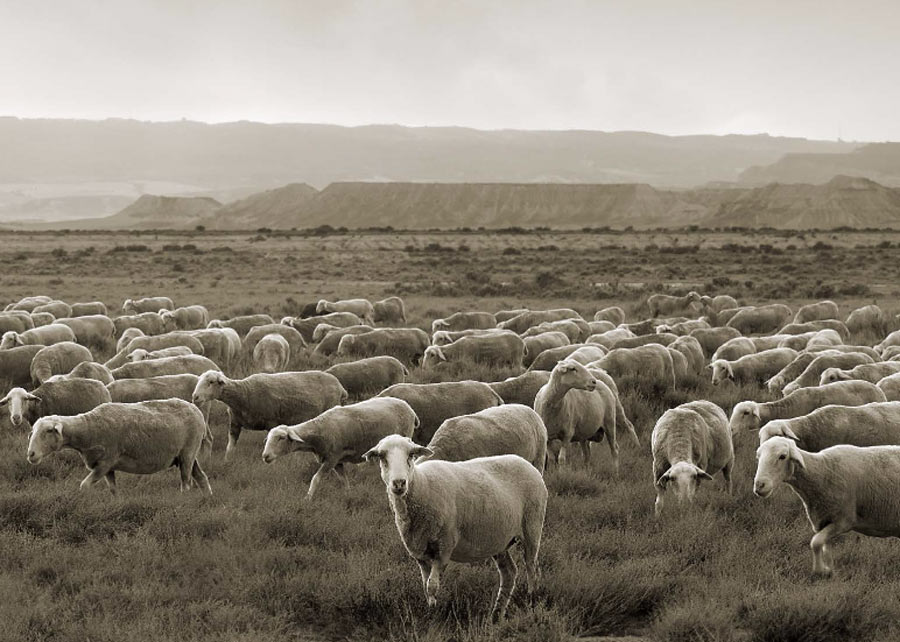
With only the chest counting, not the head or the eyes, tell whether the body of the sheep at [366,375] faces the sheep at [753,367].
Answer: no

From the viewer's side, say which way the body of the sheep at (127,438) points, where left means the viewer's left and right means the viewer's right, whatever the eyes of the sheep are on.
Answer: facing to the left of the viewer

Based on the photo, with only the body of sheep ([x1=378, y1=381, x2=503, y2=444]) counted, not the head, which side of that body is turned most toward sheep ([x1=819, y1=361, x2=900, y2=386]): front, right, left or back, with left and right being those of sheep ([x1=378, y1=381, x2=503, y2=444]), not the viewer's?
back

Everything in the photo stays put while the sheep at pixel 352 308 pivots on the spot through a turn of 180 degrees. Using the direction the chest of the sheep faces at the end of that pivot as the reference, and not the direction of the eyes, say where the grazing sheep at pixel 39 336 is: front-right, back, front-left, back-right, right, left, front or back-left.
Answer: back-right

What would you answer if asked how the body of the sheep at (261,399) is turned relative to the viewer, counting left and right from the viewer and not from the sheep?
facing to the left of the viewer

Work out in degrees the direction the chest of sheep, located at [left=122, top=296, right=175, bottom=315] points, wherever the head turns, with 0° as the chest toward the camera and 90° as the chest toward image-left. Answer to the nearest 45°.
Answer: approximately 90°

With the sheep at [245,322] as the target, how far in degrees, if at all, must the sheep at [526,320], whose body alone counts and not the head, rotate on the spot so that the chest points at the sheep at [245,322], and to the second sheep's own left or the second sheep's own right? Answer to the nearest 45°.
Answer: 0° — it already faces it

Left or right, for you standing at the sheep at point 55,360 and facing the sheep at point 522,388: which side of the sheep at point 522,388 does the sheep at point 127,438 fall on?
right

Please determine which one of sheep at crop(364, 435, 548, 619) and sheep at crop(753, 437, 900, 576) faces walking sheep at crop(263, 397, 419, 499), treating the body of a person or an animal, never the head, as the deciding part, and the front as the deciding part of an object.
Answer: sheep at crop(753, 437, 900, 576)

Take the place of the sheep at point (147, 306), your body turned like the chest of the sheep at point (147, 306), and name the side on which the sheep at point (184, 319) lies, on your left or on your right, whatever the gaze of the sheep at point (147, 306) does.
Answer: on your left

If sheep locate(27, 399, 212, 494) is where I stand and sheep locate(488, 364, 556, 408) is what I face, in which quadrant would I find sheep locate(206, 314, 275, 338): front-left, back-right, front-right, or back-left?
front-left

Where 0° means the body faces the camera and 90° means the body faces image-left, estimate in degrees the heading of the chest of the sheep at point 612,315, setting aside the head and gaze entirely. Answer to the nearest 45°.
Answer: approximately 90°

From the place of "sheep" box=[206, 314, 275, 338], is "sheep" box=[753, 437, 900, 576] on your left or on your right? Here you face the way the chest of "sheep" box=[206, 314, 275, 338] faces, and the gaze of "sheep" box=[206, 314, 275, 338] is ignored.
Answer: on your left

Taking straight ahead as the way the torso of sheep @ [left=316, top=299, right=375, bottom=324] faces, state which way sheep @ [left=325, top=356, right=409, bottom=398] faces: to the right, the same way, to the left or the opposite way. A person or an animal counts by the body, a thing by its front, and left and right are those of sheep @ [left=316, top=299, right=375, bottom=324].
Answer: the same way

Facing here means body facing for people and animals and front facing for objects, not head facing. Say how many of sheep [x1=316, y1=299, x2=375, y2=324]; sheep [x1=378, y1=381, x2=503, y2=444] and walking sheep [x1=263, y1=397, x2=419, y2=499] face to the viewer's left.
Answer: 3

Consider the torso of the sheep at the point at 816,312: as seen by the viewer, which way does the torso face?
to the viewer's left

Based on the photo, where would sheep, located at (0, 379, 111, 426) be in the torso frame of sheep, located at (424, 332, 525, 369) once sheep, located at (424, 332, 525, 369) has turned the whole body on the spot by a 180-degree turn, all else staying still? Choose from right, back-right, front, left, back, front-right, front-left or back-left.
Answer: back-right

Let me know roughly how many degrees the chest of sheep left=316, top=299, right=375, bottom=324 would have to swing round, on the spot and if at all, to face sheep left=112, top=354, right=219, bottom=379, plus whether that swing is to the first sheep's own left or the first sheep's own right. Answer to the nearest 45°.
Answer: approximately 90° to the first sheep's own left

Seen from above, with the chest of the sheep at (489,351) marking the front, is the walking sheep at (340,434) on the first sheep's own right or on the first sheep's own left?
on the first sheep's own left

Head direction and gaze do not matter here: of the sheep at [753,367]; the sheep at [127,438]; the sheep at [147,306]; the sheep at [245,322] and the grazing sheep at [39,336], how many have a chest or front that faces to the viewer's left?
5

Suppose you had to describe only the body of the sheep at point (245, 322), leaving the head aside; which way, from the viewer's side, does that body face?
to the viewer's left

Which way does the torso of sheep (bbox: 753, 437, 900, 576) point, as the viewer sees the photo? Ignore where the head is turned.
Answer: to the viewer's left

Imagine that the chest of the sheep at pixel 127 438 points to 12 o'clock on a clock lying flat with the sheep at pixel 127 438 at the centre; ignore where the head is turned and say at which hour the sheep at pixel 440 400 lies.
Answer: the sheep at pixel 440 400 is roughly at 6 o'clock from the sheep at pixel 127 438.
